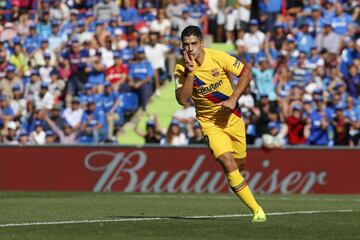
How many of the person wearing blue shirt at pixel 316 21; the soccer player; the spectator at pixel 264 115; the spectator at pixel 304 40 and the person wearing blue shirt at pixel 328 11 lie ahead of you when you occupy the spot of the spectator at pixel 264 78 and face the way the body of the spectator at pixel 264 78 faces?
2

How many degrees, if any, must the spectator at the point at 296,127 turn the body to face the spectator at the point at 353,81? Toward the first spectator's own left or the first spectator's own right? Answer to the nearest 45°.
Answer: approximately 135° to the first spectator's own left

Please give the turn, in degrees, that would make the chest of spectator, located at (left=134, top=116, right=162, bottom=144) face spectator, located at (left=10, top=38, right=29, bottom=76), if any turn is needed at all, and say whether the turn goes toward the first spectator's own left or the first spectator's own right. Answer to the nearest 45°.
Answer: approximately 135° to the first spectator's own right

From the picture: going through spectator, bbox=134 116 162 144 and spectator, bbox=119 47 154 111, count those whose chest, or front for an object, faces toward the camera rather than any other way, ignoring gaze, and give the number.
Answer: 2

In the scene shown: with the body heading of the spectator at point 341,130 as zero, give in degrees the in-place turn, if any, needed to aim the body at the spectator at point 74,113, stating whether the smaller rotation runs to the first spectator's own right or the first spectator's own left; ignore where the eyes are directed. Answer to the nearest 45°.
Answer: approximately 90° to the first spectator's own right

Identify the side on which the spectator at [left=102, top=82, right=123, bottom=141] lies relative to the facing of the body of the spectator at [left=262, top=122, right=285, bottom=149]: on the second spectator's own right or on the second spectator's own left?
on the second spectator's own right

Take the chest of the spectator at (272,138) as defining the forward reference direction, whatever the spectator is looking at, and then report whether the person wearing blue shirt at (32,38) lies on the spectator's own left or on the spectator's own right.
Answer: on the spectator's own right

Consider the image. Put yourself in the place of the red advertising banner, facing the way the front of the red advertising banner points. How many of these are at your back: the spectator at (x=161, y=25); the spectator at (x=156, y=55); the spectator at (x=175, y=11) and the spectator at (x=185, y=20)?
4

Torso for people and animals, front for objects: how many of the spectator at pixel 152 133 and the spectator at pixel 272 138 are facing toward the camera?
2

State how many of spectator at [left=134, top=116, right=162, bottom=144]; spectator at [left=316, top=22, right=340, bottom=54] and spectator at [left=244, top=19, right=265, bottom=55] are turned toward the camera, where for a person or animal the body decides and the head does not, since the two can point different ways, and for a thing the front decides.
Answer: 3

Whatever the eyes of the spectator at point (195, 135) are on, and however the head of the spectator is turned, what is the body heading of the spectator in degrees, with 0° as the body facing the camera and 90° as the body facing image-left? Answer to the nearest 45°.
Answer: approximately 0°
